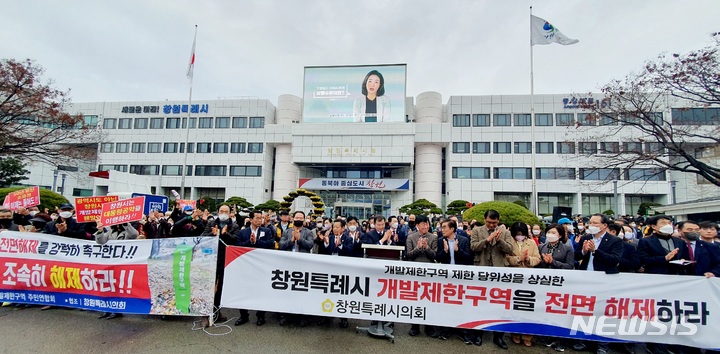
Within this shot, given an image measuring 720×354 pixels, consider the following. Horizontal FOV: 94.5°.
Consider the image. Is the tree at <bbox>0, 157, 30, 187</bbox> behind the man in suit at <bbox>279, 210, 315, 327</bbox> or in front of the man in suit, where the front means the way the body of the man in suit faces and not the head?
behind

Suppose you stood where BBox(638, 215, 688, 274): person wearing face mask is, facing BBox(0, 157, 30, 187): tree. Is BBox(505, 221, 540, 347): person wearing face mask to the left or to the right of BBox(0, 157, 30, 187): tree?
left

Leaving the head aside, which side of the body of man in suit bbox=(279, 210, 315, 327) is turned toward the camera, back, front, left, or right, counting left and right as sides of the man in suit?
front

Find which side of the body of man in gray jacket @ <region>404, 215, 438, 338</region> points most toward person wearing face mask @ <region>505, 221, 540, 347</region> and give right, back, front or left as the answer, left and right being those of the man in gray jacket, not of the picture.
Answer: left

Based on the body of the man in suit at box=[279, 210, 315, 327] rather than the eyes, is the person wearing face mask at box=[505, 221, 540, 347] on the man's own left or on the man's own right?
on the man's own left

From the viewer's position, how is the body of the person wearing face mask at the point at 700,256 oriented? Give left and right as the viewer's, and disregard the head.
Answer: facing the viewer and to the left of the viewer

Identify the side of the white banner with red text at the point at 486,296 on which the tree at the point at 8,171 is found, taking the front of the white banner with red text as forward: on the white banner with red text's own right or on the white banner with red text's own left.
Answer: on the white banner with red text's own right

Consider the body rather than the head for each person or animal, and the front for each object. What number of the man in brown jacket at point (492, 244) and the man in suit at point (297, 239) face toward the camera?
2

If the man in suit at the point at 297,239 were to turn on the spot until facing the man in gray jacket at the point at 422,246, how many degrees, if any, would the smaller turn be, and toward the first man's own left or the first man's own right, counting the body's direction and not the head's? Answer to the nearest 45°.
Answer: approximately 45° to the first man's own left

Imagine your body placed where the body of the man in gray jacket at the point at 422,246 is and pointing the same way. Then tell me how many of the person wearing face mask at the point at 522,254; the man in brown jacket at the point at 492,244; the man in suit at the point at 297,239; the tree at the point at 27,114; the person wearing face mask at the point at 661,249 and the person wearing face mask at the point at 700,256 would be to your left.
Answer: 4
